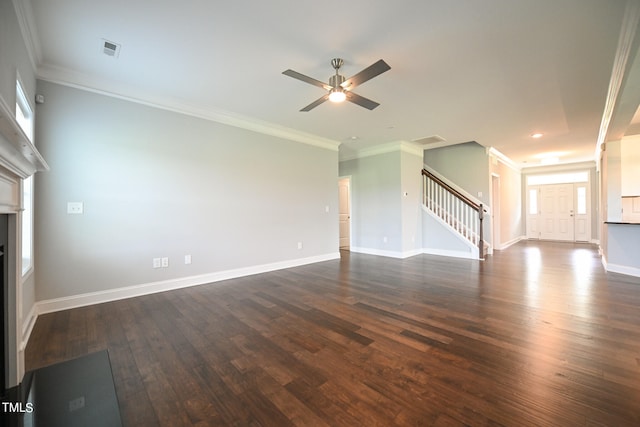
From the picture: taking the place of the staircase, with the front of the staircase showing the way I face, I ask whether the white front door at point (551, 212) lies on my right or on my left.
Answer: on my left

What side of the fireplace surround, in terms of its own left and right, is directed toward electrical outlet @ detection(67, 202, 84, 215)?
left

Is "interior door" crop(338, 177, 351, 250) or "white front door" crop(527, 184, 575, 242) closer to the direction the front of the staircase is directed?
the white front door

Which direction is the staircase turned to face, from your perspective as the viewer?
facing to the right of the viewer

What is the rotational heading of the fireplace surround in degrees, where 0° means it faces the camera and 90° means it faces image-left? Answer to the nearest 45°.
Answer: approximately 270°

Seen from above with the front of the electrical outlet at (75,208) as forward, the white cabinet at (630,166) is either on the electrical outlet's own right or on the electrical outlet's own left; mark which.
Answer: on the electrical outlet's own left
